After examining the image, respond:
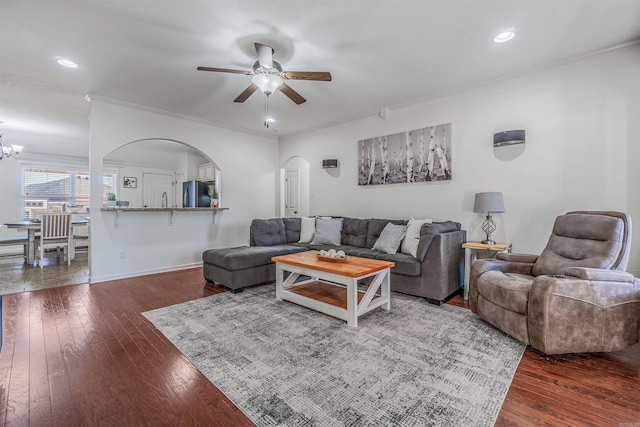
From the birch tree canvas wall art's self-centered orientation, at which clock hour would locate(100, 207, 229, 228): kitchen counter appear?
The kitchen counter is roughly at 1 o'clock from the birch tree canvas wall art.

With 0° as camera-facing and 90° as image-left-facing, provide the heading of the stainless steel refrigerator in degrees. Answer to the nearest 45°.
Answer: approximately 45°

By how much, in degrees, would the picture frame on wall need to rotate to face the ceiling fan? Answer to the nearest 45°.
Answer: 0° — it already faces it

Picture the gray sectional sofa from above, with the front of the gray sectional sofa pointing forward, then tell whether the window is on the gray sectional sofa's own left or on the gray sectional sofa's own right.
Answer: on the gray sectional sofa's own right

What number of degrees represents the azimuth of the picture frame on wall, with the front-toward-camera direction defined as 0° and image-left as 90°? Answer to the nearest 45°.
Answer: approximately 0°

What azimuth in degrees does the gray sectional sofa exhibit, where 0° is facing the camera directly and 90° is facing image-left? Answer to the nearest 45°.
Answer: approximately 45°
